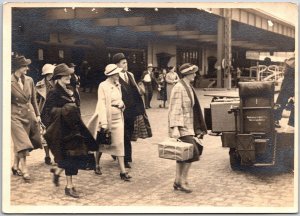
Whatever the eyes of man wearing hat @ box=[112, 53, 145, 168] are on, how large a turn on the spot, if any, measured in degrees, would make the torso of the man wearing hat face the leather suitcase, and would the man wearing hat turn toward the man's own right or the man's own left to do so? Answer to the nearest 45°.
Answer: approximately 45° to the man's own left

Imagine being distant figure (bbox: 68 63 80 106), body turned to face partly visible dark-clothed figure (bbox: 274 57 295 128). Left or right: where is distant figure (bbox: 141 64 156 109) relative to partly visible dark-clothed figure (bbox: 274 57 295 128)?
left

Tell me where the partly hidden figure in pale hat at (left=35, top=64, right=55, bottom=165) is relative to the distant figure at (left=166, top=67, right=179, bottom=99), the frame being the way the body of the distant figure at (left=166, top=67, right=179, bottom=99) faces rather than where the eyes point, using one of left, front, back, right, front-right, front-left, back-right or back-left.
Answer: front

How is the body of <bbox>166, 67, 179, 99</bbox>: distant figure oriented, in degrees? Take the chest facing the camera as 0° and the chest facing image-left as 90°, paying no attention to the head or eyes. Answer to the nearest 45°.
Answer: approximately 0°

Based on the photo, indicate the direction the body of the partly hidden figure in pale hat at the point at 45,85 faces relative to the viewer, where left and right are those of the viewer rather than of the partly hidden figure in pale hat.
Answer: facing the viewer and to the right of the viewer
